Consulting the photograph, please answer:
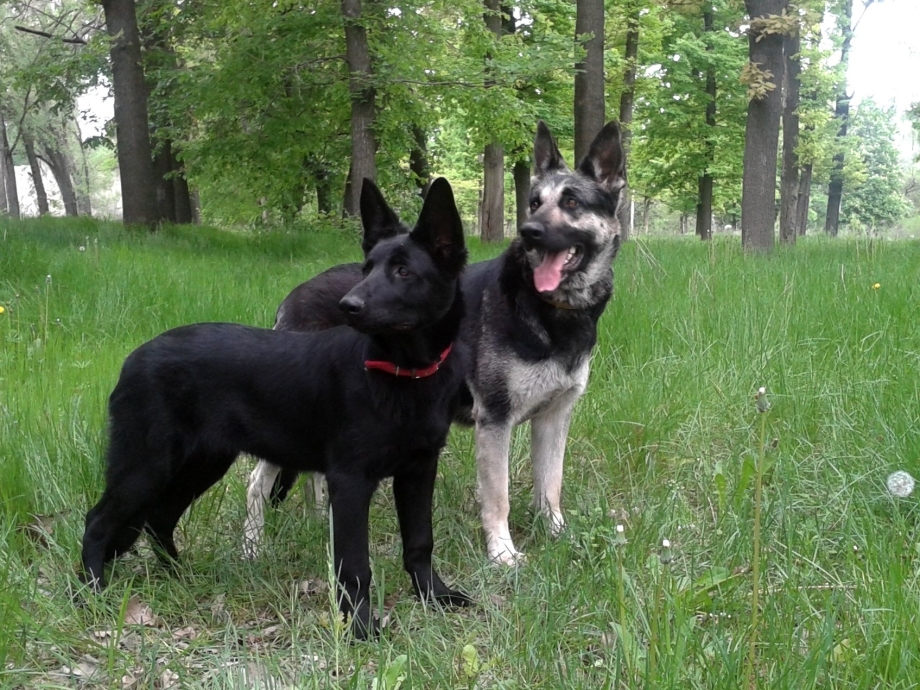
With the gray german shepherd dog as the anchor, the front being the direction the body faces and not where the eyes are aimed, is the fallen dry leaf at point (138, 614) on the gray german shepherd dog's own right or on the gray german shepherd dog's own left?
on the gray german shepherd dog's own right

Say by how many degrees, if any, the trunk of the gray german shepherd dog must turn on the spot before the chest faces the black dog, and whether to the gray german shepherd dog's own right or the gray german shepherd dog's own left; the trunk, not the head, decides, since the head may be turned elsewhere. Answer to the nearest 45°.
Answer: approximately 90° to the gray german shepherd dog's own right

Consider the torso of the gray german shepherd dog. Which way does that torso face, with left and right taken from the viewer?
facing the viewer and to the right of the viewer

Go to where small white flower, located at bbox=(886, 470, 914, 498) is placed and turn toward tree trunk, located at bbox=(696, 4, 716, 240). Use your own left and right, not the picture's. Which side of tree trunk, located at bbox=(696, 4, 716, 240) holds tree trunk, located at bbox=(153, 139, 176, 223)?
left

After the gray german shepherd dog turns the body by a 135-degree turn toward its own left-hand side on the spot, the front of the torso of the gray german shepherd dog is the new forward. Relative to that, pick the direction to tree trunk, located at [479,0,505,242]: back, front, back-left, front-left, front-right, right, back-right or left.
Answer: front

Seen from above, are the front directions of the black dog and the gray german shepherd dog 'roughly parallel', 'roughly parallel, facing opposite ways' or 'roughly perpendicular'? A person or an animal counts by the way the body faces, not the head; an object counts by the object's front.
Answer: roughly parallel

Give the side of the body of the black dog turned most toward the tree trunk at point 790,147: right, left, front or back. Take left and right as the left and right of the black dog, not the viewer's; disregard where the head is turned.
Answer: left

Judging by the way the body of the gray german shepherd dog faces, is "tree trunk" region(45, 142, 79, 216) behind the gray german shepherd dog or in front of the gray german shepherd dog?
behind

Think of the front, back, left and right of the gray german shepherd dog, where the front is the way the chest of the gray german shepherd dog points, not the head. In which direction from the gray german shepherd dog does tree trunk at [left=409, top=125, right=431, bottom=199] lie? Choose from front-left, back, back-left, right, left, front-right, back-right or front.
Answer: back-left

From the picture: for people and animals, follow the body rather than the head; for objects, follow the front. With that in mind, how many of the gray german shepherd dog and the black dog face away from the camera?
0

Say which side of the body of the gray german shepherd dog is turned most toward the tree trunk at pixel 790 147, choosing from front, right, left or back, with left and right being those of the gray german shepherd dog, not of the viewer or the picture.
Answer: left

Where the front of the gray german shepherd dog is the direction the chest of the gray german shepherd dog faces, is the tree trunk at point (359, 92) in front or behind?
behind

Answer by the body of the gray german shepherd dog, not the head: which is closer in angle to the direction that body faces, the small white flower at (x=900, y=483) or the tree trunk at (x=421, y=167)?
the small white flower

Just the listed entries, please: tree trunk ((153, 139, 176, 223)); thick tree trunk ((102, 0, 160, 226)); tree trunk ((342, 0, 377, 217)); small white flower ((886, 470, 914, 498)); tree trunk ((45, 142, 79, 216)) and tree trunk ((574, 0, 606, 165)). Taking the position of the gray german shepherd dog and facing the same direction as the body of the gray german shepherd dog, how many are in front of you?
1
